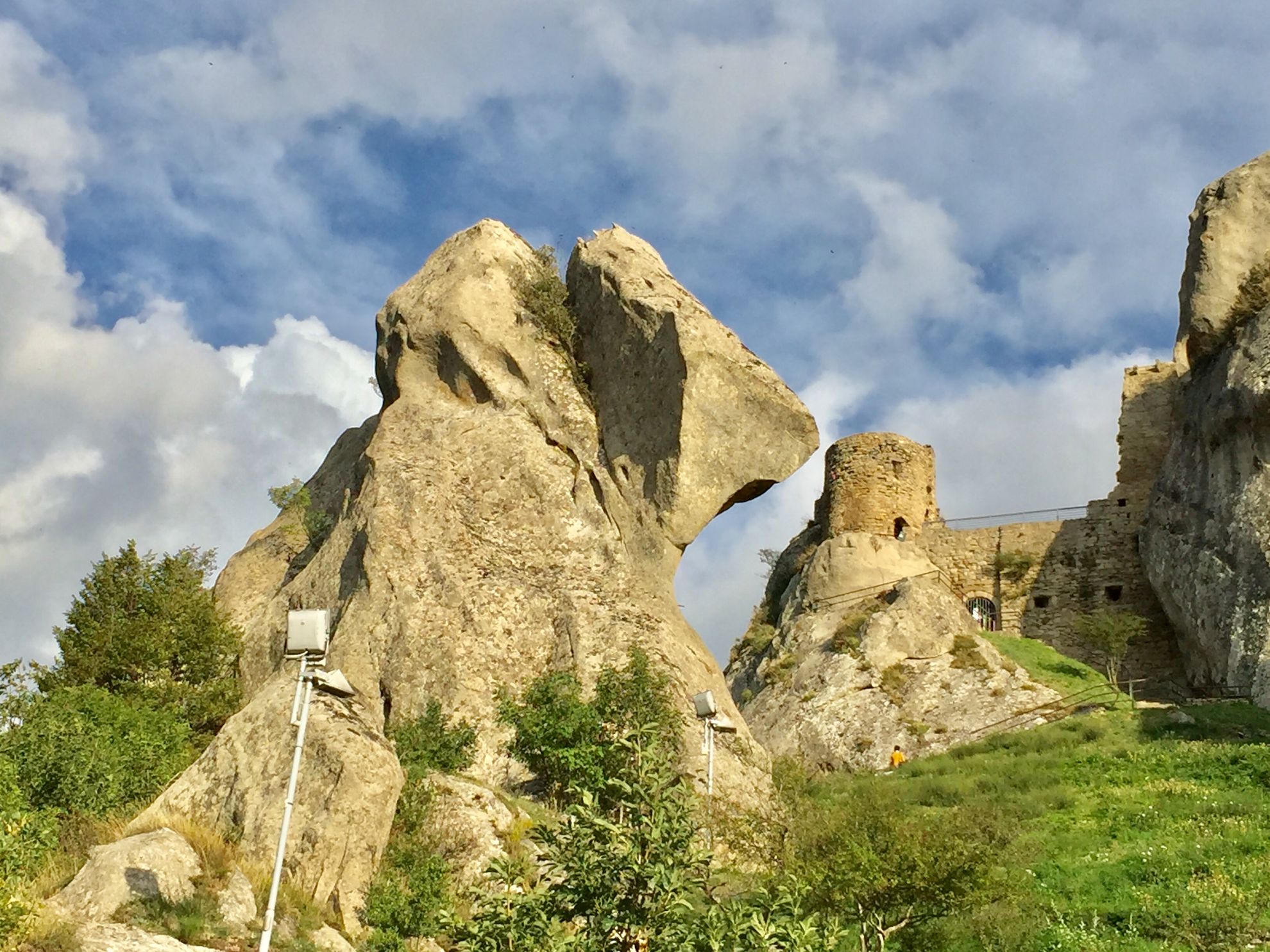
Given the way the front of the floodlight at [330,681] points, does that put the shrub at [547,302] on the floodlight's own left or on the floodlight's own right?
on the floodlight's own left

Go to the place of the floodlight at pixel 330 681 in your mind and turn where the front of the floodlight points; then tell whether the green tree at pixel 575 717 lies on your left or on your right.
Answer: on your left

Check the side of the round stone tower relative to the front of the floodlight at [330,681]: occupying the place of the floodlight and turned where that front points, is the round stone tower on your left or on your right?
on your left

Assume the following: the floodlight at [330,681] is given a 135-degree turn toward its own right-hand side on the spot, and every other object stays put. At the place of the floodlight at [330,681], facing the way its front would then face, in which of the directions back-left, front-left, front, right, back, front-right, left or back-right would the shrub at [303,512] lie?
back-right

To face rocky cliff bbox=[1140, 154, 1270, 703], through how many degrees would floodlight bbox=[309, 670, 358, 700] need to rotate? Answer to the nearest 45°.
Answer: approximately 45° to its left

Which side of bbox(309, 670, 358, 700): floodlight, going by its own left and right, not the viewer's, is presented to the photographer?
right

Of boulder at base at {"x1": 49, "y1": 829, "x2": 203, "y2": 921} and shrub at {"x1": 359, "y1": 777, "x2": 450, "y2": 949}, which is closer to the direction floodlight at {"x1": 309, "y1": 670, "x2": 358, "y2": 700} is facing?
the shrub

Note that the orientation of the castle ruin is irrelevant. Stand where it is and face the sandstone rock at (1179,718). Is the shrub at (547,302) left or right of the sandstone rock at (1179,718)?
right

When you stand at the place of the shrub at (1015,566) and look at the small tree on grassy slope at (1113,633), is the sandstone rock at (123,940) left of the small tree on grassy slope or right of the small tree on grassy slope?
right

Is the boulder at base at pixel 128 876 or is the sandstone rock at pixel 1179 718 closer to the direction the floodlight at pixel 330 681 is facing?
the sandstone rock

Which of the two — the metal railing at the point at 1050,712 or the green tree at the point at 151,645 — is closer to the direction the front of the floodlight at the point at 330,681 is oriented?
the metal railing

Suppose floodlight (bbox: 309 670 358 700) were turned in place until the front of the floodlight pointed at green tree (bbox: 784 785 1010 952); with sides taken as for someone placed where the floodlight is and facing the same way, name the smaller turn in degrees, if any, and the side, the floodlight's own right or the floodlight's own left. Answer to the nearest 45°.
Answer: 0° — it already faces it
